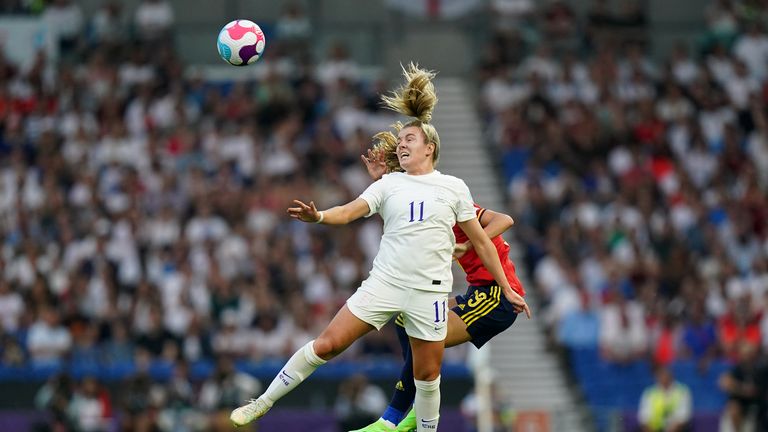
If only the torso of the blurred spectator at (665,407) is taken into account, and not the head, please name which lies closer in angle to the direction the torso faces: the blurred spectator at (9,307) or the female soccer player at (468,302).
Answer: the female soccer player

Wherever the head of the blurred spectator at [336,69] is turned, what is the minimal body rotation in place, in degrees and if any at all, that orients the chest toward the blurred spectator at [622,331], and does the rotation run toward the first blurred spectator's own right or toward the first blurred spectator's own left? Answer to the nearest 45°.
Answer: approximately 45° to the first blurred spectator's own left

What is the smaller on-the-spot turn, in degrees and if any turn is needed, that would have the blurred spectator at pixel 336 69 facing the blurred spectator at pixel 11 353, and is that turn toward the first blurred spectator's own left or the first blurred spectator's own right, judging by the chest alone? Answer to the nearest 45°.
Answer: approximately 45° to the first blurred spectator's own right

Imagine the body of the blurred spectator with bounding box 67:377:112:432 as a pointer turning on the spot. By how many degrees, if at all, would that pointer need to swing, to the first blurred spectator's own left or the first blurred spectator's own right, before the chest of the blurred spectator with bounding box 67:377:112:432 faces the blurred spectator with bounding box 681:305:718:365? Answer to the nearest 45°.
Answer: approximately 90° to the first blurred spectator's own left

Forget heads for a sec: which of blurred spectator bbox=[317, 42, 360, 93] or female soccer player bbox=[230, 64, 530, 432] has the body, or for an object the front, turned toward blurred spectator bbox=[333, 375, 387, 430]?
blurred spectator bbox=[317, 42, 360, 93]

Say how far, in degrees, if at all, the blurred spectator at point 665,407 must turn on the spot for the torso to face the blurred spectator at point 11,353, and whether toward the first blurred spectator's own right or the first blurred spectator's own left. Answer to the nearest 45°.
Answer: approximately 90° to the first blurred spectator's own right

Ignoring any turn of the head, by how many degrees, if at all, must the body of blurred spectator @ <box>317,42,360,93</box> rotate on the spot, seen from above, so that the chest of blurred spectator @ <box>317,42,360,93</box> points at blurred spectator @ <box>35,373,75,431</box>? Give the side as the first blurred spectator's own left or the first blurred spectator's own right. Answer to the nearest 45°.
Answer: approximately 45° to the first blurred spectator's own right

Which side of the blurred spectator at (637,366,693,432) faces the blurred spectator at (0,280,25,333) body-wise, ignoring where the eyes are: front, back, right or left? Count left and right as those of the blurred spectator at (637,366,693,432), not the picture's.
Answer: right

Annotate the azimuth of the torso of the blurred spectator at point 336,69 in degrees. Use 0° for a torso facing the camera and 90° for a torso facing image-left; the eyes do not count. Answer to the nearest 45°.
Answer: approximately 0°
